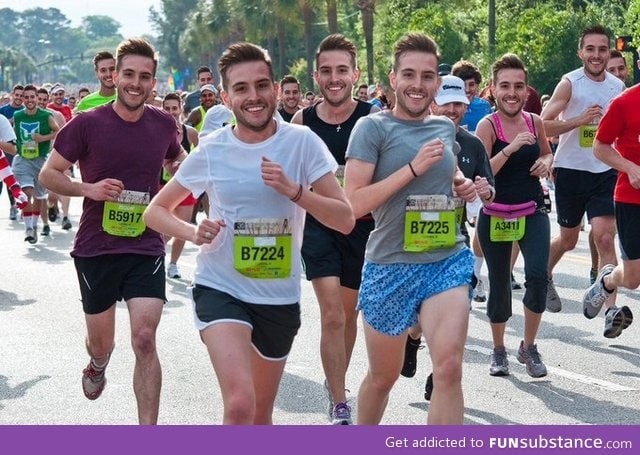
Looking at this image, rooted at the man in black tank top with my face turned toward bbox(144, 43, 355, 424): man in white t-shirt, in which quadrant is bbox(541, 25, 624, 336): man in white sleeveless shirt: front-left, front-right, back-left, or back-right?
back-left

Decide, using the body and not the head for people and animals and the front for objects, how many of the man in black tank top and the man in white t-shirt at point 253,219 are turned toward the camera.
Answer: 2

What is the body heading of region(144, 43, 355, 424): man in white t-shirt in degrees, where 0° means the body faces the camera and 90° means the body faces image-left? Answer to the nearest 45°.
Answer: approximately 0°

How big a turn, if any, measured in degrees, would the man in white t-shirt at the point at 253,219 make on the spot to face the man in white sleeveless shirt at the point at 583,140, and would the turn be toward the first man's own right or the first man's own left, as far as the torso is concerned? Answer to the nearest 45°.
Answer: approximately 135° to the first man's own left

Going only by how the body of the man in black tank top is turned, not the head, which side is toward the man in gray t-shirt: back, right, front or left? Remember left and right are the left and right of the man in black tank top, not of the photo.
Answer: front

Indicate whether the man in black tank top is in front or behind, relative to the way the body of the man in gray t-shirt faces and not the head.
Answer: behind

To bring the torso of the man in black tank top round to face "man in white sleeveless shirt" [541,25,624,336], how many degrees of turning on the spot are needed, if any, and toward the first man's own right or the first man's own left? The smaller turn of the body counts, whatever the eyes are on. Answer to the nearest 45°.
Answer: approximately 135° to the first man's own left

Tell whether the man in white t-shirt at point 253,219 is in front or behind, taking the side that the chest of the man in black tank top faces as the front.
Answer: in front

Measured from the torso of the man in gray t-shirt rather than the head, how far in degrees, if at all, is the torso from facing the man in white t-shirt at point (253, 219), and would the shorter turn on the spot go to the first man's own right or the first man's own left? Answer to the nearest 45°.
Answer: approximately 90° to the first man's own right
